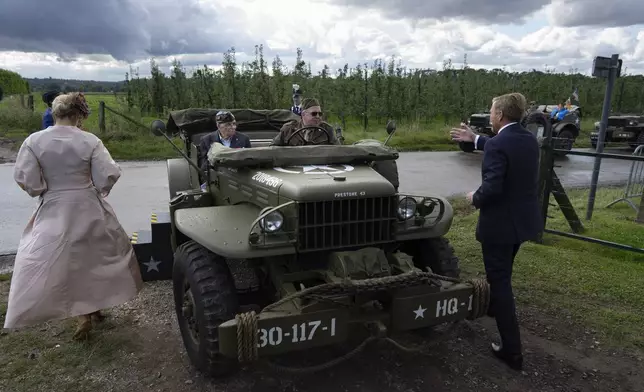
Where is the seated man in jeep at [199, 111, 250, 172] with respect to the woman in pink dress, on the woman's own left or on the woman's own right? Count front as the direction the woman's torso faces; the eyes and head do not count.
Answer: on the woman's own right

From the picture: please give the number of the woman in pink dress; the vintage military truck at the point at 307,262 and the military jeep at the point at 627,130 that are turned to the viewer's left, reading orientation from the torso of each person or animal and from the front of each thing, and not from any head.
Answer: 1

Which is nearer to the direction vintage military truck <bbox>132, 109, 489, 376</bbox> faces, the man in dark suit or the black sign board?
the man in dark suit

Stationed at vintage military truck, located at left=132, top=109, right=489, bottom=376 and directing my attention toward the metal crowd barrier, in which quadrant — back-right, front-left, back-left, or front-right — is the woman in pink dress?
back-left

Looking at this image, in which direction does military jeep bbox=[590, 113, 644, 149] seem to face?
to the viewer's left

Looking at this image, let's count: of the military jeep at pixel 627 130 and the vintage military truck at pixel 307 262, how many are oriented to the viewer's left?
1

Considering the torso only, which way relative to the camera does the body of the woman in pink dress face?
away from the camera

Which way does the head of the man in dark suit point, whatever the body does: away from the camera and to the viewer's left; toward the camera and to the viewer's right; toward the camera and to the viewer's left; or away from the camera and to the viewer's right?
away from the camera and to the viewer's left

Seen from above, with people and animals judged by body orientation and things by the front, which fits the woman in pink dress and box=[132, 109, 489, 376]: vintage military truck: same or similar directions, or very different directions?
very different directions

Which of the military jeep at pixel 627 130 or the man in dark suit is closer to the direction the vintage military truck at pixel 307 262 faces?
the man in dark suit

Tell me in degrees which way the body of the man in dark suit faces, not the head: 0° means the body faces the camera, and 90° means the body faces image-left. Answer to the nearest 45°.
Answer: approximately 135°

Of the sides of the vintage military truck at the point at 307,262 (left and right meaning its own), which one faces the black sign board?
left
